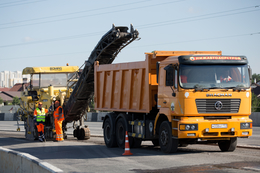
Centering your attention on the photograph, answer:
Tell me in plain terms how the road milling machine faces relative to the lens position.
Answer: facing the viewer and to the right of the viewer

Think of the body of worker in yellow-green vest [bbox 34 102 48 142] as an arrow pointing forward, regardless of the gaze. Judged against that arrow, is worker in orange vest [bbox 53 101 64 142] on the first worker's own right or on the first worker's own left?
on the first worker's own left

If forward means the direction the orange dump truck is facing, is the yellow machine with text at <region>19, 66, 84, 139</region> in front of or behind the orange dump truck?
behind

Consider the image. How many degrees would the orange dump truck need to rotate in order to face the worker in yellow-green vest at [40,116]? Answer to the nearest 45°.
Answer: approximately 180°

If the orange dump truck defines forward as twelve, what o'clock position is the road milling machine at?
The road milling machine is roughly at 6 o'clock from the orange dump truck.

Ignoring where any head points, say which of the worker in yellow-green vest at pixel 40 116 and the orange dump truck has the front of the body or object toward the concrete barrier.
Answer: the worker in yellow-green vest

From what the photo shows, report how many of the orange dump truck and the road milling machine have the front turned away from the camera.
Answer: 0

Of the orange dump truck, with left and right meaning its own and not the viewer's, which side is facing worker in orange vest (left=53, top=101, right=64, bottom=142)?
back

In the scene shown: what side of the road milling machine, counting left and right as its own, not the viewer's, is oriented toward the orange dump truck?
front

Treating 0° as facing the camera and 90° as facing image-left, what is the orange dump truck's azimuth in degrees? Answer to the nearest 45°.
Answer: approximately 315°
